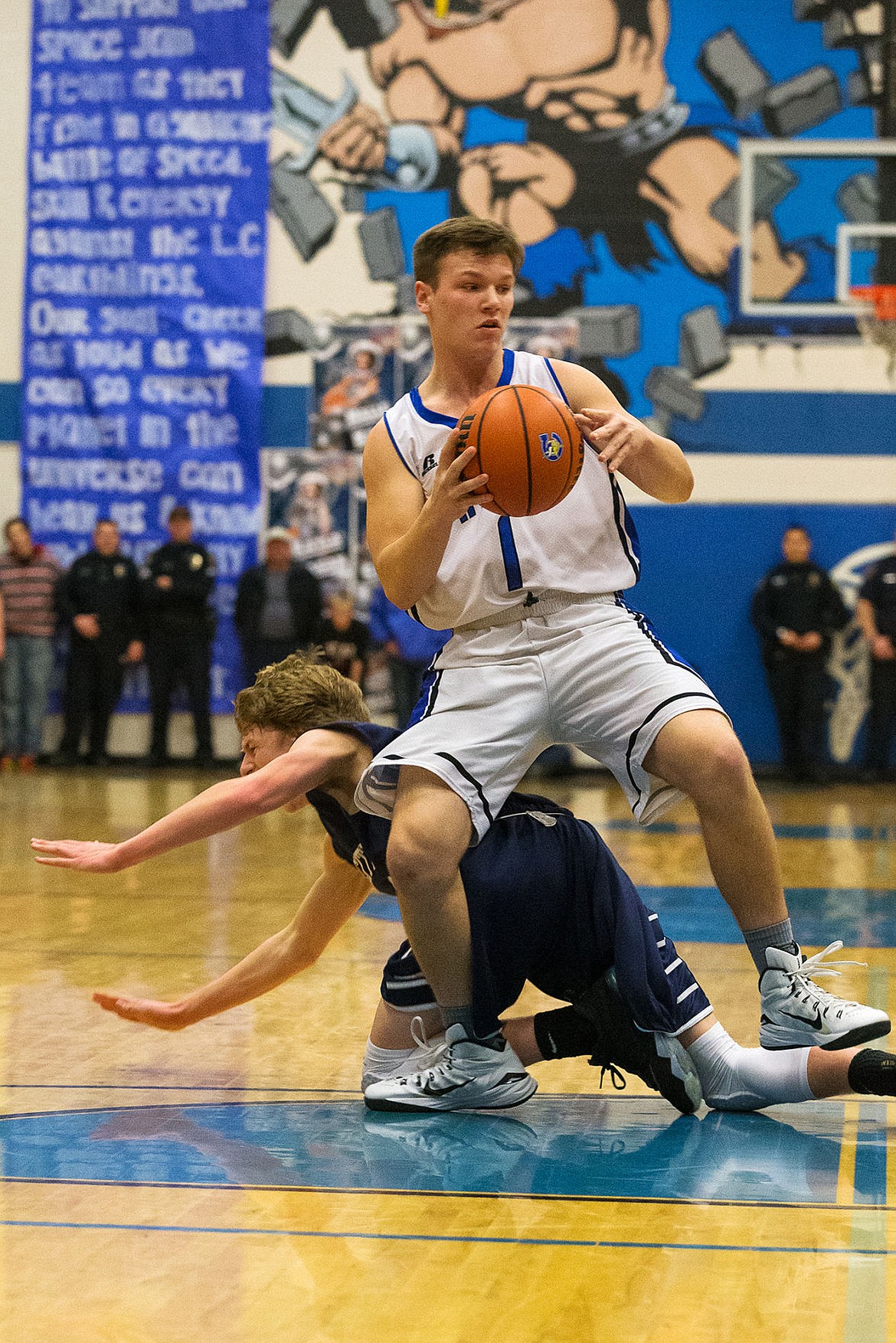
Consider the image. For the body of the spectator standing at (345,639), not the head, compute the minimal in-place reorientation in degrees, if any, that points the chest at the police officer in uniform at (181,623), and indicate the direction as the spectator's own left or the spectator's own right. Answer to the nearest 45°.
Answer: approximately 90° to the spectator's own right

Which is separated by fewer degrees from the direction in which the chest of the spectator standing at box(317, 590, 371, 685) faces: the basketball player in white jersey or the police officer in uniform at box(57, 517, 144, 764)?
the basketball player in white jersey
